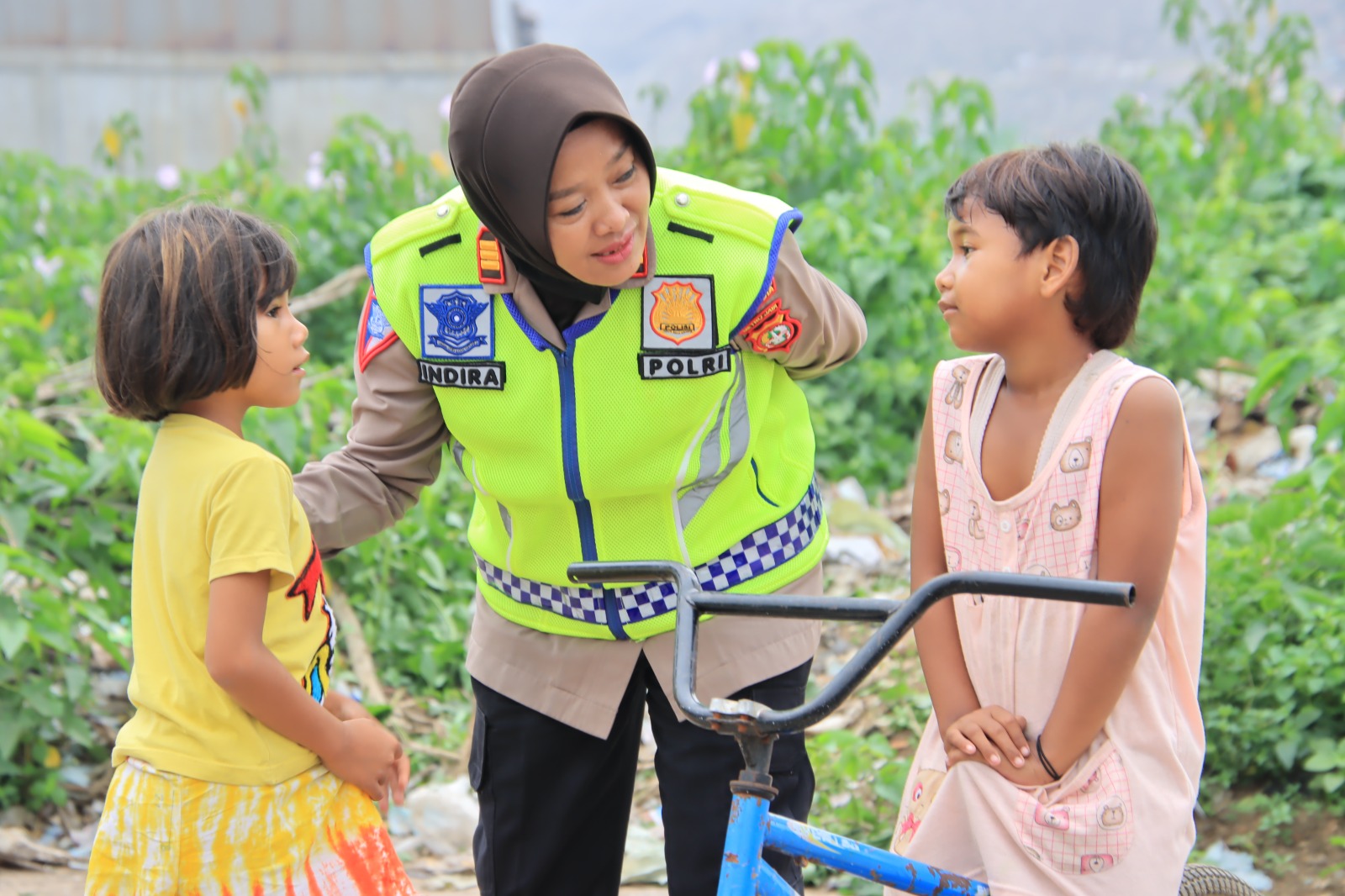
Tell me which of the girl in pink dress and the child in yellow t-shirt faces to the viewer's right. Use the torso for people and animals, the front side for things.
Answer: the child in yellow t-shirt

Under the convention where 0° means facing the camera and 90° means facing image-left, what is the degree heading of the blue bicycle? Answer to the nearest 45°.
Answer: approximately 45°

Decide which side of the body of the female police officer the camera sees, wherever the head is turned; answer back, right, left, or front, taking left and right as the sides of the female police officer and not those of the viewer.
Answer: front

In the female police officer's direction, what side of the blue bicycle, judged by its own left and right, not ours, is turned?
right

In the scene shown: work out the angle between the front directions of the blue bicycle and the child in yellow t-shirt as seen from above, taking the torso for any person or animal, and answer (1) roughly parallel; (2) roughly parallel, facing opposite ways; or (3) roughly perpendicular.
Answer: roughly parallel, facing opposite ways

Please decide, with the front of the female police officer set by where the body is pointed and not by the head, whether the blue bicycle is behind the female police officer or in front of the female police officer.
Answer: in front

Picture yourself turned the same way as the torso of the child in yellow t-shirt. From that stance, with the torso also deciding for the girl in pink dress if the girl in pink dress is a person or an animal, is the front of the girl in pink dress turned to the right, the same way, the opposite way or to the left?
the opposite way

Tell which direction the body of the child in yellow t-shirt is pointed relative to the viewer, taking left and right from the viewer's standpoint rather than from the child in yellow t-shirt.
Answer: facing to the right of the viewer

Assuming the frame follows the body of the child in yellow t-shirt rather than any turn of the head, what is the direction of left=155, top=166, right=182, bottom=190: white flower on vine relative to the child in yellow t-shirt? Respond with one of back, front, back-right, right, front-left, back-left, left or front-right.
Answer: left

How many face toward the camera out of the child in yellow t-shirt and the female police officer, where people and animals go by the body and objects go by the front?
1

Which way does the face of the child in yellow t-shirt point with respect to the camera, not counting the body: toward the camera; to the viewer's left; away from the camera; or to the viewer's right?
to the viewer's right

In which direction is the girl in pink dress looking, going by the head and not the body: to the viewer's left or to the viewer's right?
to the viewer's left

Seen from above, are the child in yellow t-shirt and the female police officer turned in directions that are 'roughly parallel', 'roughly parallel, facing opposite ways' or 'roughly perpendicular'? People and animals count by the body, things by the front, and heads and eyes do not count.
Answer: roughly perpendicular

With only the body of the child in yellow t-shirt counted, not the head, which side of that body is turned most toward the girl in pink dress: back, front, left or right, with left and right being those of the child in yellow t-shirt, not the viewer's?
front

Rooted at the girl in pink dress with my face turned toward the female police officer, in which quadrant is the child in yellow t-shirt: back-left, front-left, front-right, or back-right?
front-left

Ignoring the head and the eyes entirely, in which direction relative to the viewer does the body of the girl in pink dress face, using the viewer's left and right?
facing the viewer and to the left of the viewer
